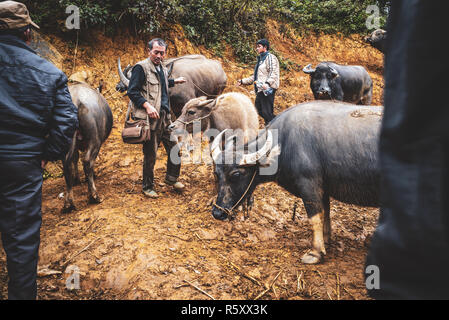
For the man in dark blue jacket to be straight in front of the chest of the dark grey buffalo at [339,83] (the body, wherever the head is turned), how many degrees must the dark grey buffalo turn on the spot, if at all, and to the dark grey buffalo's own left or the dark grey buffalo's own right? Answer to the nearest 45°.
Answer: approximately 45° to the dark grey buffalo's own left

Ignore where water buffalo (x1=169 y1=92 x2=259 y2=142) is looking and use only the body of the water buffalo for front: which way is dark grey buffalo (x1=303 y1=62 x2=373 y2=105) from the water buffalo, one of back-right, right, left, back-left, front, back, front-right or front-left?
back-right

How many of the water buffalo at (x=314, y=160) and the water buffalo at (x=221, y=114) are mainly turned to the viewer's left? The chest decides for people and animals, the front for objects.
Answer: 2

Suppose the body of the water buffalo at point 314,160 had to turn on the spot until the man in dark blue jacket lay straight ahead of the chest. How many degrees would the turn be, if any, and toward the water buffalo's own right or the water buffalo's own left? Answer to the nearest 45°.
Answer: approximately 45° to the water buffalo's own left

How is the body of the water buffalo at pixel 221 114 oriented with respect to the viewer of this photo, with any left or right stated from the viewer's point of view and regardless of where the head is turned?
facing to the left of the viewer

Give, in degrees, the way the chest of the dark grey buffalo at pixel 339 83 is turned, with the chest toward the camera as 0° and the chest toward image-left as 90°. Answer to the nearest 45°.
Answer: approximately 45°

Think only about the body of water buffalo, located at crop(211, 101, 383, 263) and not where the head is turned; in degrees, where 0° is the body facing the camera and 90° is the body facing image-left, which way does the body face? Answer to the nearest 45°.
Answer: approximately 90°

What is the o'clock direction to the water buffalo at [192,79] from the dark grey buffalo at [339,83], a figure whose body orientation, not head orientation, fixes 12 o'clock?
The water buffalo is roughly at 12 o'clock from the dark grey buffalo.
